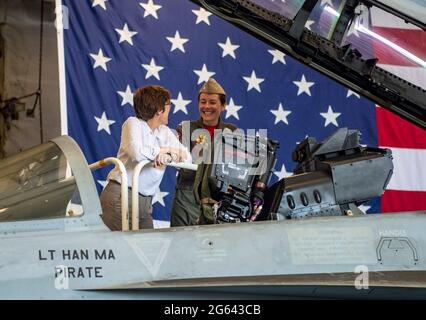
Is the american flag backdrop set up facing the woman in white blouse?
yes

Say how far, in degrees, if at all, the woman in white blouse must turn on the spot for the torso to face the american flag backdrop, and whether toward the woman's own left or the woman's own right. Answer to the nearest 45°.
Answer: approximately 135° to the woman's own left

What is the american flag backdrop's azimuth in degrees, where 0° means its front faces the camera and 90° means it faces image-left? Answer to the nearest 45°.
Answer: approximately 0°

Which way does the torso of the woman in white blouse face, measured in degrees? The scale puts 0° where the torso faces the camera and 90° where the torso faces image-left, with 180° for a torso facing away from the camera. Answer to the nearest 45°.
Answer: approximately 315°
